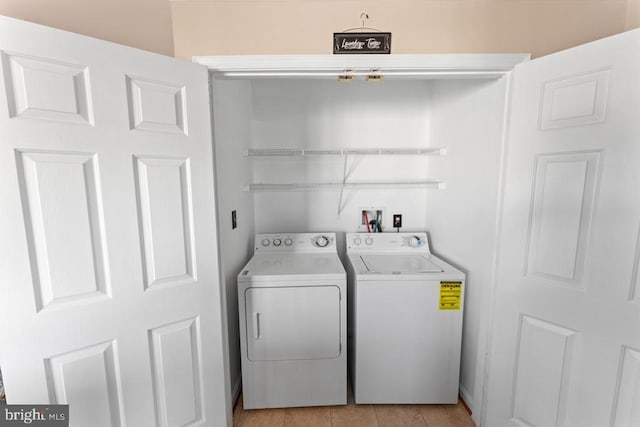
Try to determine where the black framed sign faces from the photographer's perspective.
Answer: facing the viewer

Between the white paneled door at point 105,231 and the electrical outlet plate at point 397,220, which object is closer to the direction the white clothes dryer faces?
the white paneled door

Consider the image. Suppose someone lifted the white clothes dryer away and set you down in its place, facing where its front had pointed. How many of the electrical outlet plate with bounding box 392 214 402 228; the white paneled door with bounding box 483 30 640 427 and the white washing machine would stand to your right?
0

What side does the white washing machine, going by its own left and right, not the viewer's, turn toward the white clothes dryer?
right

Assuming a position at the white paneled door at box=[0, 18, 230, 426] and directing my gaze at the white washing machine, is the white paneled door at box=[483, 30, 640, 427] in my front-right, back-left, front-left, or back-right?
front-right

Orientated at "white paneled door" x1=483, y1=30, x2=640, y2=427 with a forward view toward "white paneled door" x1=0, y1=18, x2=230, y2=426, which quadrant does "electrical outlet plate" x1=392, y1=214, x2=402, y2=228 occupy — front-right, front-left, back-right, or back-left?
front-right

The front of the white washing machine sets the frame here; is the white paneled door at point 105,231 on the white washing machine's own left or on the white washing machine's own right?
on the white washing machine's own right

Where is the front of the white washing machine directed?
toward the camera

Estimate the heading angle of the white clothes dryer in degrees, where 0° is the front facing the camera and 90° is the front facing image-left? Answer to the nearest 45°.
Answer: approximately 0°

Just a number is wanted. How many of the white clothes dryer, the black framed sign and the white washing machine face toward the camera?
3

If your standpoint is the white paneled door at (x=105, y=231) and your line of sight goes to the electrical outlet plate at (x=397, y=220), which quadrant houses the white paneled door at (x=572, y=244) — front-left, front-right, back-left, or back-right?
front-right

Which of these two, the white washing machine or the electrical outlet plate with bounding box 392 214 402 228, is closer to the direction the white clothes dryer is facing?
the white washing machine

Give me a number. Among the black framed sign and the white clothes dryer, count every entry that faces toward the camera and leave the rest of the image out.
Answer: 2
